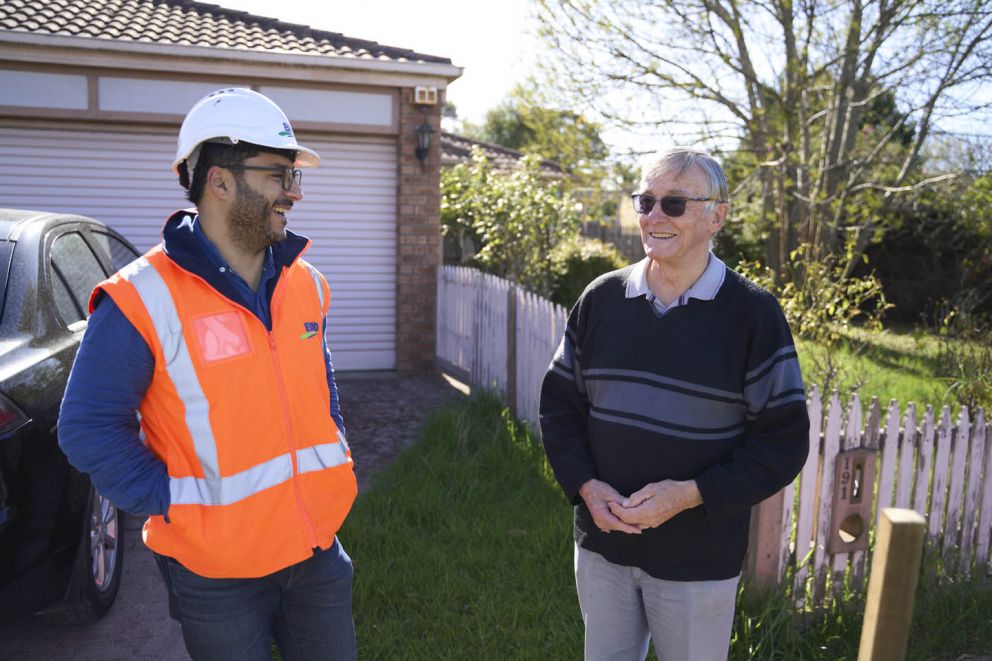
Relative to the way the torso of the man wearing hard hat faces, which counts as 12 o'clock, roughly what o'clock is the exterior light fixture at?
The exterior light fixture is roughly at 8 o'clock from the man wearing hard hat.

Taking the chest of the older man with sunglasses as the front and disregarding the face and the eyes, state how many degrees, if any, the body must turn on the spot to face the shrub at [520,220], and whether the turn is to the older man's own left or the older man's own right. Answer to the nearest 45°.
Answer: approximately 135° to the older man's own right

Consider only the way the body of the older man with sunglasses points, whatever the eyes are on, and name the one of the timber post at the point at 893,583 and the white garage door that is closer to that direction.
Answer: the timber post

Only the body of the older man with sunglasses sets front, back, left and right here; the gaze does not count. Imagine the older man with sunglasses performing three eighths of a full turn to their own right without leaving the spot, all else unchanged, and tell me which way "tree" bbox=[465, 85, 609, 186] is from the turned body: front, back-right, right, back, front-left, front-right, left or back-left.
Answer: front

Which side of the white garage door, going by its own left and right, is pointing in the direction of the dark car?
front

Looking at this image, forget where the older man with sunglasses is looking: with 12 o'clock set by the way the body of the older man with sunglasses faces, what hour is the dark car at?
The dark car is roughly at 2 o'clock from the older man with sunglasses.

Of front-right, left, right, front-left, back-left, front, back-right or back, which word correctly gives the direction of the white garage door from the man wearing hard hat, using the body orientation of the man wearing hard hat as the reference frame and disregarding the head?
back-left

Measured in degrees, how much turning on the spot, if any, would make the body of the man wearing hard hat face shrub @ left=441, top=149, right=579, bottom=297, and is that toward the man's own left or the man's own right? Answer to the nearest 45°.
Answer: approximately 90° to the man's own left

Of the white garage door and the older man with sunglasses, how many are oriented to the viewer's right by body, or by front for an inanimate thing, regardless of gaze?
0

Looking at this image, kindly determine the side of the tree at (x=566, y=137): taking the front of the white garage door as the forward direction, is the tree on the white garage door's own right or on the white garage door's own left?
on the white garage door's own left
